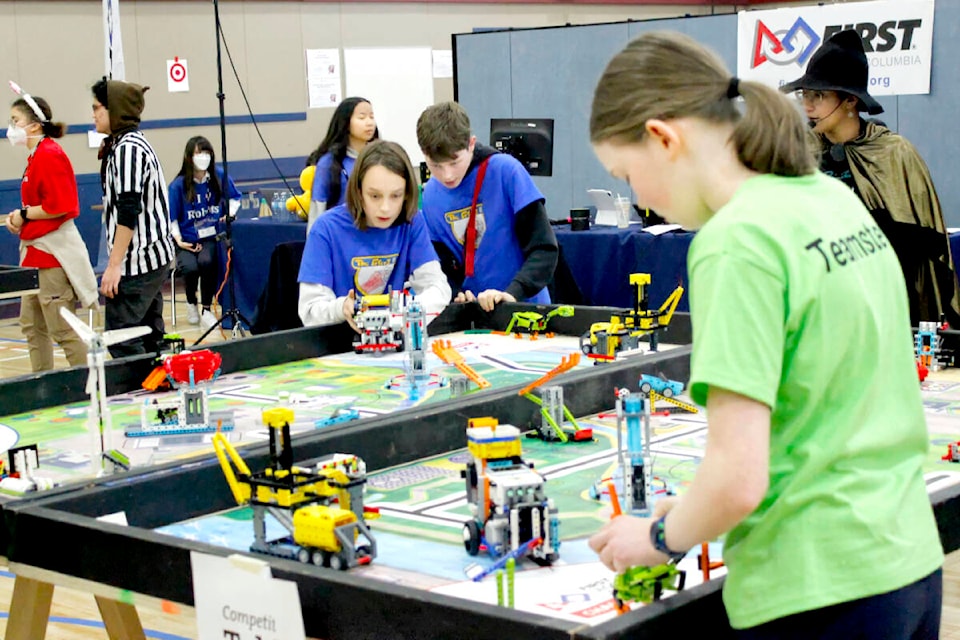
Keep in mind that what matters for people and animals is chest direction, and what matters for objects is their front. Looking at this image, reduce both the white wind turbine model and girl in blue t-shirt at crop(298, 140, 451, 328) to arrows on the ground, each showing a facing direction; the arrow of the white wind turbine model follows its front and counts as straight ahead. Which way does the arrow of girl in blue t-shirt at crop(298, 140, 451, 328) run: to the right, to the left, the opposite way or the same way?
the same way

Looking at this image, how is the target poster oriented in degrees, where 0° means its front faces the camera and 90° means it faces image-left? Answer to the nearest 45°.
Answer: approximately 0°

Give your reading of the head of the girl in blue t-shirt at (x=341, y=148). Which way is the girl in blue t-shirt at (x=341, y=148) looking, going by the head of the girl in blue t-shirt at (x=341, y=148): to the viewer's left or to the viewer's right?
to the viewer's right

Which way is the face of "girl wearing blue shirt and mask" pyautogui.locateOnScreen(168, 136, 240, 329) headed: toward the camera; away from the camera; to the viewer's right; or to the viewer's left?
toward the camera

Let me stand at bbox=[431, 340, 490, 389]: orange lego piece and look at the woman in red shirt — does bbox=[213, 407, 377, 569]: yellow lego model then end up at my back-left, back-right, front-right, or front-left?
back-left

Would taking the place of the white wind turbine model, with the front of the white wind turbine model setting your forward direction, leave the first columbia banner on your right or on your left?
on your left

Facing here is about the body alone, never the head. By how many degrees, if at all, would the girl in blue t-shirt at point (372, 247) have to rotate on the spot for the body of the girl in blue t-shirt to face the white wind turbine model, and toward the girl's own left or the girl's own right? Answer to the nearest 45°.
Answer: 0° — they already face it

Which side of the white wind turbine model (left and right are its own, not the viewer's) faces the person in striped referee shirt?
back

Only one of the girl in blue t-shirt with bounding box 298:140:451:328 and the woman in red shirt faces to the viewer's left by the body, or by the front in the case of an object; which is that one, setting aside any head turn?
the woman in red shirt

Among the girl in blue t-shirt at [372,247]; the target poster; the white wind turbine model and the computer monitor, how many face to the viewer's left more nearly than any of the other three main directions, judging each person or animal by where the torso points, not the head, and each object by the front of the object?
0

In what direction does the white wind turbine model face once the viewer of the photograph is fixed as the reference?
facing the viewer

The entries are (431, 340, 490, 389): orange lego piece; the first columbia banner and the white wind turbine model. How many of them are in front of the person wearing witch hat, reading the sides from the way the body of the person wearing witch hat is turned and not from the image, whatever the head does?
2

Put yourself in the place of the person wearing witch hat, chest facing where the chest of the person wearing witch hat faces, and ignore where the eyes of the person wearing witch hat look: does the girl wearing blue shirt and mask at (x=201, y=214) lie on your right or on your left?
on your right

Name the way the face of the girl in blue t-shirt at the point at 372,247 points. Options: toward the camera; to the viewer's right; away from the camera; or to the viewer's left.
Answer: toward the camera
